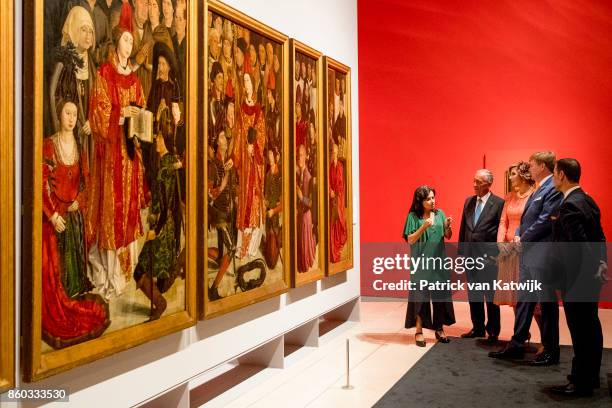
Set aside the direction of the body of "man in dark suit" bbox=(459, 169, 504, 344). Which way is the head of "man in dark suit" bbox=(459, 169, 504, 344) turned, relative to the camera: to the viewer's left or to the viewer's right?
to the viewer's left

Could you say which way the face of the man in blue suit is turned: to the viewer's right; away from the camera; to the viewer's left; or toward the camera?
to the viewer's left

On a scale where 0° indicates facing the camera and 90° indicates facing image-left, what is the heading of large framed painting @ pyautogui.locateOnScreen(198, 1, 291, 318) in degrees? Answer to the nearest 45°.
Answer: approximately 315°

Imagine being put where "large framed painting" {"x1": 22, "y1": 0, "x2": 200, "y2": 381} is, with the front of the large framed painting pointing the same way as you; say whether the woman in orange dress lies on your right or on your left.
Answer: on your left

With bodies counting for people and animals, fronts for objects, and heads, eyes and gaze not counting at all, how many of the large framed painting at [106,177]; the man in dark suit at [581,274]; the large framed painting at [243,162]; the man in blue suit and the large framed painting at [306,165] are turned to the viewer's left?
2

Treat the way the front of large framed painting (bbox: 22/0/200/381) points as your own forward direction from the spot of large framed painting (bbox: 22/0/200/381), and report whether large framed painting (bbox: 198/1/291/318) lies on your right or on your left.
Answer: on your left

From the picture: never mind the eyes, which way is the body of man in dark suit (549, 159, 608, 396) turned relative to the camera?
to the viewer's left

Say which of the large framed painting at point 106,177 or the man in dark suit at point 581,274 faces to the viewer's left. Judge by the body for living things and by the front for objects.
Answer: the man in dark suit

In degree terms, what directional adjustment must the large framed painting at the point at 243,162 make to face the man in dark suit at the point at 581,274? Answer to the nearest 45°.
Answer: approximately 45° to its left

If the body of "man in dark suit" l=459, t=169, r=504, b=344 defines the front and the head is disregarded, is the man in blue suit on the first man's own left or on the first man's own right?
on the first man's own left

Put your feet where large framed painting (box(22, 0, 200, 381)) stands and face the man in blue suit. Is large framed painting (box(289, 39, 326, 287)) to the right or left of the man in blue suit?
left
